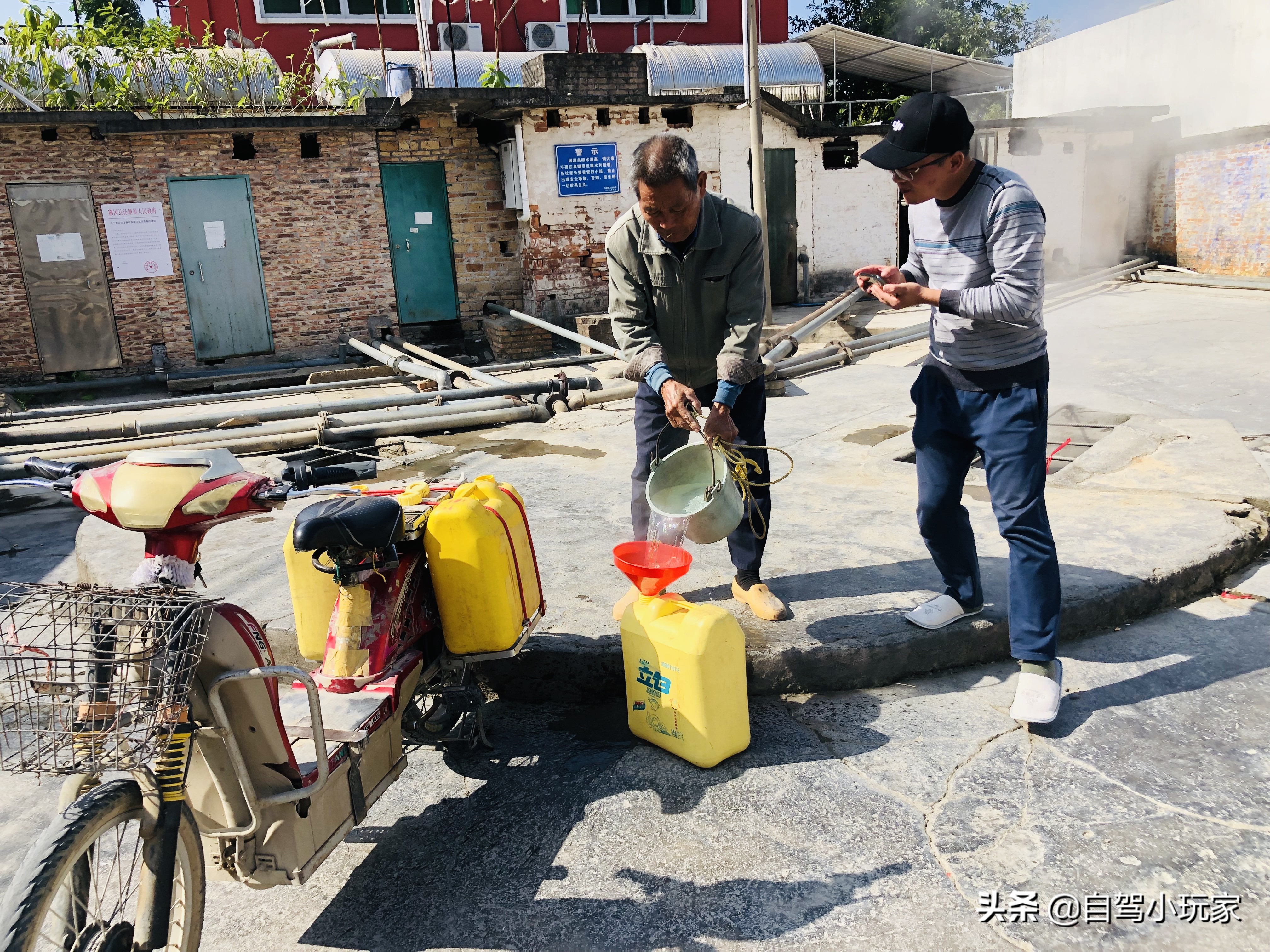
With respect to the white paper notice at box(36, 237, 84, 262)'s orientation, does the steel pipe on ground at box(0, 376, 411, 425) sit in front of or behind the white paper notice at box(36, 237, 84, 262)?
in front

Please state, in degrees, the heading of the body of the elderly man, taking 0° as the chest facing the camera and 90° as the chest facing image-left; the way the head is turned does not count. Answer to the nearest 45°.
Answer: approximately 0°

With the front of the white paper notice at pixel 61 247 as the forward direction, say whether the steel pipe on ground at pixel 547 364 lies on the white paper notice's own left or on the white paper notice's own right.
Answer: on the white paper notice's own left

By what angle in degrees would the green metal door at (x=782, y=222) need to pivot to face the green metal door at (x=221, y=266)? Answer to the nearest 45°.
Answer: approximately 45° to its right

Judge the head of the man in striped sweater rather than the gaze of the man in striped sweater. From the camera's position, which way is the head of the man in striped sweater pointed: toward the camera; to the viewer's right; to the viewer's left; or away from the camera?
to the viewer's left

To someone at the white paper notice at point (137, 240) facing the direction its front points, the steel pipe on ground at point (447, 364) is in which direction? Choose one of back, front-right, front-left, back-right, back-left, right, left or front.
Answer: front-left

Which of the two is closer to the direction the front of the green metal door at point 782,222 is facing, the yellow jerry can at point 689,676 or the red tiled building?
the yellow jerry can

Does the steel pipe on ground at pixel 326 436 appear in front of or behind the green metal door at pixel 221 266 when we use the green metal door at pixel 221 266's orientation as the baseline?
in front

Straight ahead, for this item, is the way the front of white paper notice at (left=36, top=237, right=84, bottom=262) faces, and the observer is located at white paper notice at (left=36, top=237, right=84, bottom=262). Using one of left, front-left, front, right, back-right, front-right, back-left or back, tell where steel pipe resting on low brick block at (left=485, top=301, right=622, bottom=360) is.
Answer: front-left

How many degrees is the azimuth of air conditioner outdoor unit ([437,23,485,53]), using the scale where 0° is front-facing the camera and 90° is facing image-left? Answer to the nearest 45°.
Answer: approximately 0°

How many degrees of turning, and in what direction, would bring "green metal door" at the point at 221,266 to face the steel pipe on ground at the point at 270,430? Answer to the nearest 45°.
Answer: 0° — it already faces it

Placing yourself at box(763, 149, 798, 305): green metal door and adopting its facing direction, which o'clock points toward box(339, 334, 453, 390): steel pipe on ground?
The steel pipe on ground is roughly at 1 o'clock from the green metal door.
